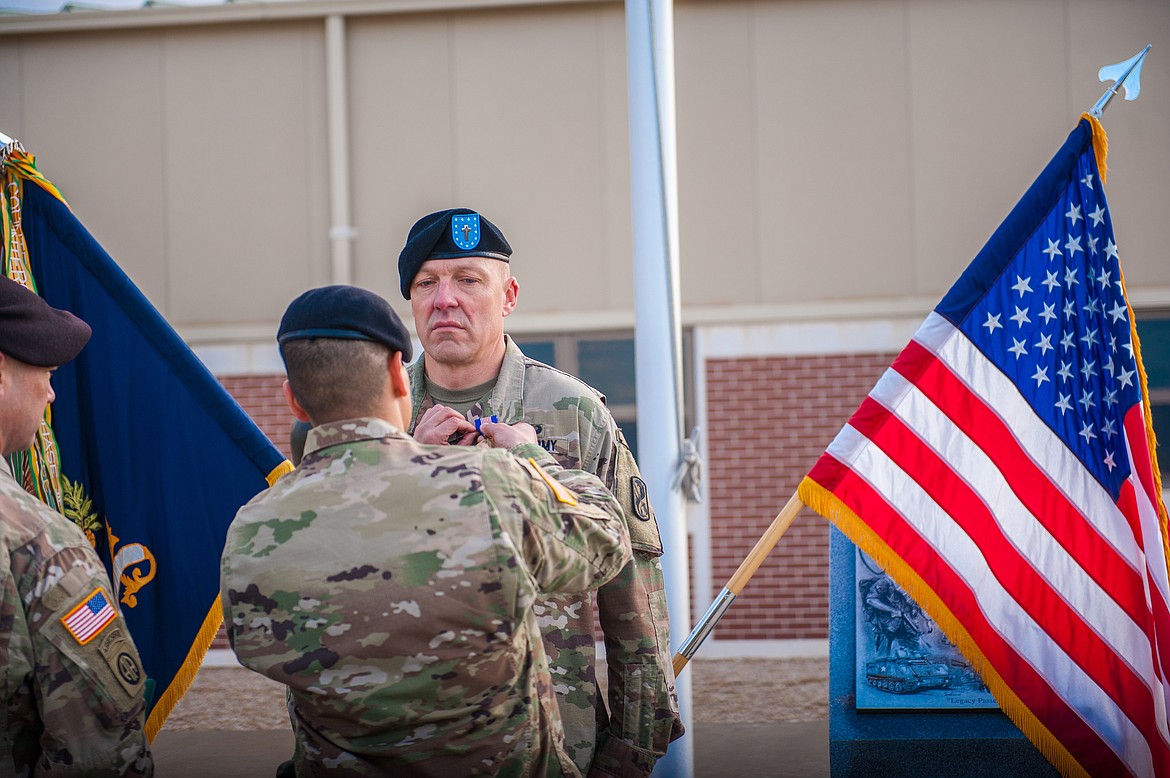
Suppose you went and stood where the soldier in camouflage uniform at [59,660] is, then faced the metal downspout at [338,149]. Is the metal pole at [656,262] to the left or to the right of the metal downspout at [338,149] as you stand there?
right

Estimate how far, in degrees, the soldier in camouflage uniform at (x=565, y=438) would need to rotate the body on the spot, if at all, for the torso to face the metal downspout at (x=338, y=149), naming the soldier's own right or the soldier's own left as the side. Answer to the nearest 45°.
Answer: approximately 135° to the soldier's own right

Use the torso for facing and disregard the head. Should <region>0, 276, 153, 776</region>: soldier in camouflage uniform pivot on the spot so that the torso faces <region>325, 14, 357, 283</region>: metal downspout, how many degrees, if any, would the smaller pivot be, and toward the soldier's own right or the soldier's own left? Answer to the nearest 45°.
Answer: approximately 45° to the soldier's own left

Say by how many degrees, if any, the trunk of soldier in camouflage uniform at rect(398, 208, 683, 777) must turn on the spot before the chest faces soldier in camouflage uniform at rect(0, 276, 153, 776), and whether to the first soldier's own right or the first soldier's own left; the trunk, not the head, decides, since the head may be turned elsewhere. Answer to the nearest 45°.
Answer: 0° — they already face them

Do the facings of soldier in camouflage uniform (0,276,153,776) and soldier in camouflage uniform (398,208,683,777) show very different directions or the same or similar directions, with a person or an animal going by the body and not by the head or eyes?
very different directions

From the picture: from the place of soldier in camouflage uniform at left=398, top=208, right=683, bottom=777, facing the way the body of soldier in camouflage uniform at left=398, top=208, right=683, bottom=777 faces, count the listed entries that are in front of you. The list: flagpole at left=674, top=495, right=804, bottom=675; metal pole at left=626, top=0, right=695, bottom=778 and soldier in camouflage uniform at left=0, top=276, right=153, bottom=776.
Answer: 1

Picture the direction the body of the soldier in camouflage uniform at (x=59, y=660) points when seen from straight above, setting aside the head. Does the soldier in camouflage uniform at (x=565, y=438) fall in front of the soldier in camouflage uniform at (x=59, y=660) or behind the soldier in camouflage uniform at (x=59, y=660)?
in front

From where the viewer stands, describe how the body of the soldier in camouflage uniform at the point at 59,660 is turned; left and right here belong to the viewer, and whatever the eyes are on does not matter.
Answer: facing away from the viewer and to the right of the viewer

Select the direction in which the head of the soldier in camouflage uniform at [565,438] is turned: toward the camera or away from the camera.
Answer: toward the camera

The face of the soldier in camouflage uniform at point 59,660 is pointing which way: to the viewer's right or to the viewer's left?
to the viewer's right

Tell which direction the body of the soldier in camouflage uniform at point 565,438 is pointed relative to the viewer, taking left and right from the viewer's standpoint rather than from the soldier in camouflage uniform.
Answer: facing the viewer and to the left of the viewer
